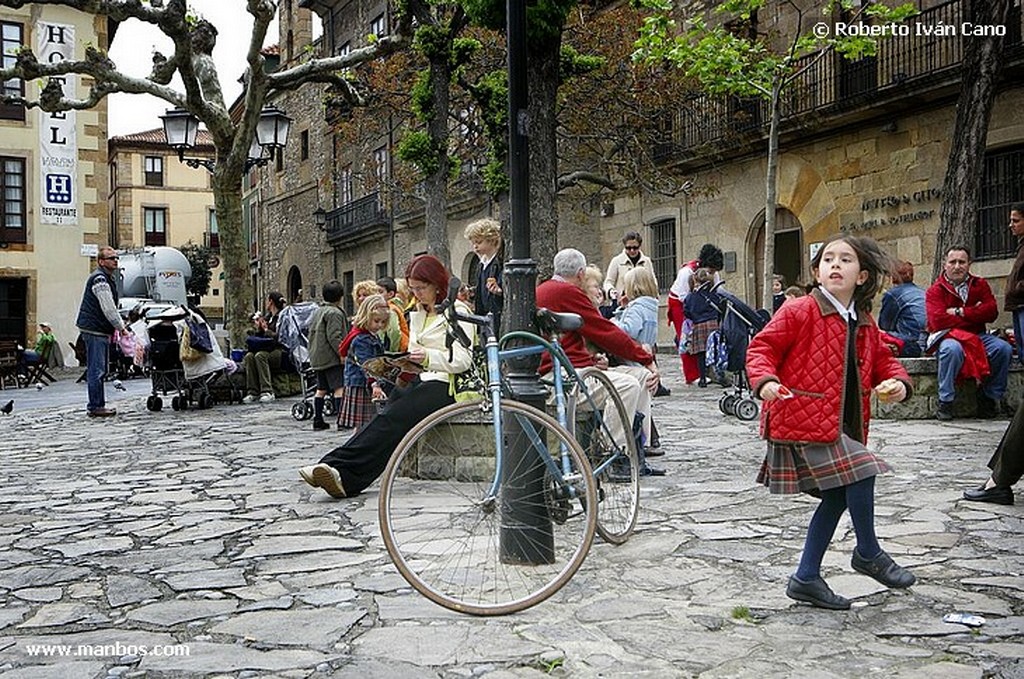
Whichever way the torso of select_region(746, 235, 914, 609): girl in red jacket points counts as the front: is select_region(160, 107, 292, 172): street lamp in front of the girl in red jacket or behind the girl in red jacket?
behind

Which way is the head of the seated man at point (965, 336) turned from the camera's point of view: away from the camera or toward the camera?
toward the camera

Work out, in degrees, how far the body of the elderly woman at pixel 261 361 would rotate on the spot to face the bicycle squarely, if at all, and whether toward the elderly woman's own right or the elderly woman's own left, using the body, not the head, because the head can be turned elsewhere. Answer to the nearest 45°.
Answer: approximately 45° to the elderly woman's own left

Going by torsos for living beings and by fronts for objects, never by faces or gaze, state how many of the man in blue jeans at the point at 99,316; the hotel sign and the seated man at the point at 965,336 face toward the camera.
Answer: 2

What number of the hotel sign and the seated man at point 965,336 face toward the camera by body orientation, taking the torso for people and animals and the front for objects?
2

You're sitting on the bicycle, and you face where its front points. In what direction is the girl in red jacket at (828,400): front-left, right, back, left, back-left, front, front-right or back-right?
back-left

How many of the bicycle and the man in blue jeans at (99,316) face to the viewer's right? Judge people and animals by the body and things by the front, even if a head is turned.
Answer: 1

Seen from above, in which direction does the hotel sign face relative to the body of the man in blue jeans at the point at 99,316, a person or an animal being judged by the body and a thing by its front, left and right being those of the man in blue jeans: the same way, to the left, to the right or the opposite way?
to the right

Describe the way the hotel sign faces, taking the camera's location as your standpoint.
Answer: facing the viewer

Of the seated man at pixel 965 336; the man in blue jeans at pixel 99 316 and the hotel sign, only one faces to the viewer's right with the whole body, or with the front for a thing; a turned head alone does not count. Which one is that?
the man in blue jeans

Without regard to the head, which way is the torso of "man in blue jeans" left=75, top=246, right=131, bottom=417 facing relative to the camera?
to the viewer's right

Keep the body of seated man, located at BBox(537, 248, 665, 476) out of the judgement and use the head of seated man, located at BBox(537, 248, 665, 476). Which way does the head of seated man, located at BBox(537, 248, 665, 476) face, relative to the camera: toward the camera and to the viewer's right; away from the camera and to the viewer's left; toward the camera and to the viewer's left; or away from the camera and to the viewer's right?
away from the camera and to the viewer's right

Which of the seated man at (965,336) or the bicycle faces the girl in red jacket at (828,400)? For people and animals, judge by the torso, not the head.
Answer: the seated man

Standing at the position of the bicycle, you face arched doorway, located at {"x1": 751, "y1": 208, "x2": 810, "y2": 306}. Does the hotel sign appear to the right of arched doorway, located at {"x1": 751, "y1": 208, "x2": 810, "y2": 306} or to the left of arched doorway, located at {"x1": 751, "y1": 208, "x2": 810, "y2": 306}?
left

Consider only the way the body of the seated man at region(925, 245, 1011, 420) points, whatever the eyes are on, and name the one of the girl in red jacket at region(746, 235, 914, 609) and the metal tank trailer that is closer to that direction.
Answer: the girl in red jacket

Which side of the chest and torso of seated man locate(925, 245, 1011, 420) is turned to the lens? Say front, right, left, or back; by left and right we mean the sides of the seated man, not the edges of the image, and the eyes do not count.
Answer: front

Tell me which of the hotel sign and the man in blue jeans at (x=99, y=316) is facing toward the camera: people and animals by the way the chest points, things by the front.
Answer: the hotel sign

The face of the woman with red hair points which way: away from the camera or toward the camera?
toward the camera
